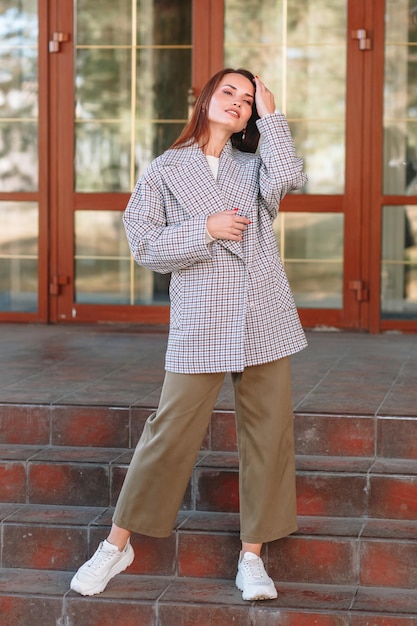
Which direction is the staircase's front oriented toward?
toward the camera

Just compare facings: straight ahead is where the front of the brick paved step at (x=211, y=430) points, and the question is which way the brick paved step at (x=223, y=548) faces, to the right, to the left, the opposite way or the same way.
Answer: the same way

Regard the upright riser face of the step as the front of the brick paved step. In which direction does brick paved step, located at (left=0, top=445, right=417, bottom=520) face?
toward the camera

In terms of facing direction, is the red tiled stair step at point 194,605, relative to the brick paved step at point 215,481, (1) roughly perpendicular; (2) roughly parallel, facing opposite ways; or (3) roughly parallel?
roughly parallel

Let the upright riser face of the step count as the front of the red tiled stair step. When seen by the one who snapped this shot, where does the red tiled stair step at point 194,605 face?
facing the viewer

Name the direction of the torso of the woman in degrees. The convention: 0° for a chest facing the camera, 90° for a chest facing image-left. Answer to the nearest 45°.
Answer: approximately 0°

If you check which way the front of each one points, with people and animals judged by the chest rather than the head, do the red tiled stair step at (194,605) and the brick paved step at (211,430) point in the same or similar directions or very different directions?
same or similar directions
